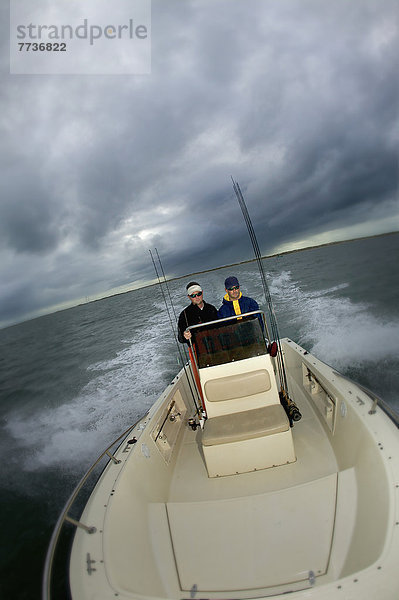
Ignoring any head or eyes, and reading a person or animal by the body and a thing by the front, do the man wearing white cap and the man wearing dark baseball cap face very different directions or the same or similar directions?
same or similar directions
